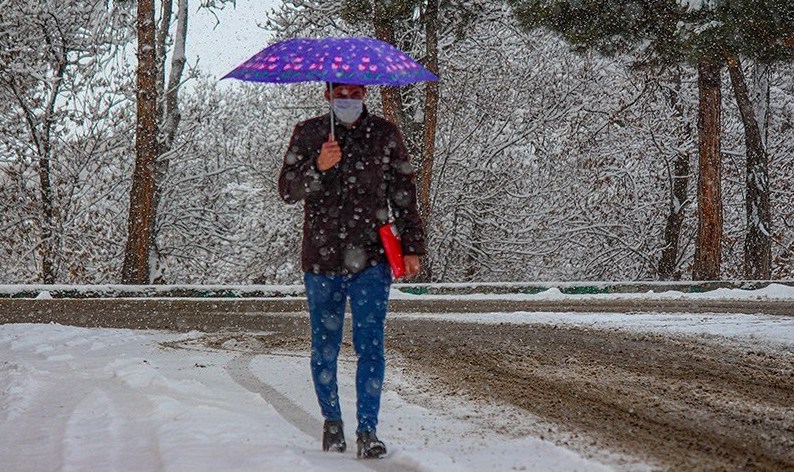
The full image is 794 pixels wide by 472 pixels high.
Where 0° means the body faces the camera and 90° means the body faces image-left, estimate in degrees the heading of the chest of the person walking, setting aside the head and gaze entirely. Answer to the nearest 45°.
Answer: approximately 0°

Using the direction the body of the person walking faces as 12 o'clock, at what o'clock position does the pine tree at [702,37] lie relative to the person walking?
The pine tree is roughly at 7 o'clock from the person walking.
